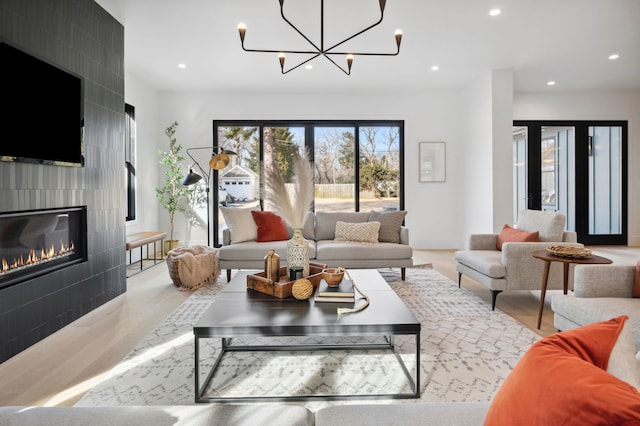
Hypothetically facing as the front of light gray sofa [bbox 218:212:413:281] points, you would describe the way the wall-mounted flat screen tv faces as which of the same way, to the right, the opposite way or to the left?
to the left

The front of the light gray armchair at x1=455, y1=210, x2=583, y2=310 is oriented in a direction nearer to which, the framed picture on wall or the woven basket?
the woven basket

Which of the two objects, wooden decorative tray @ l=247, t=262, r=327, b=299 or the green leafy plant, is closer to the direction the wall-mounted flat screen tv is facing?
the wooden decorative tray

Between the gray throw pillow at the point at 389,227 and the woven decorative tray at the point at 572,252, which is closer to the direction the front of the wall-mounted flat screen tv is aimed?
the woven decorative tray

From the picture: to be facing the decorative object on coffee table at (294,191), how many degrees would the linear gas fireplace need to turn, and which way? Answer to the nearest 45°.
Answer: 0° — it already faces it

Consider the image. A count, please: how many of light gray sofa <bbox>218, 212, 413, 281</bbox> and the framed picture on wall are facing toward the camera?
2

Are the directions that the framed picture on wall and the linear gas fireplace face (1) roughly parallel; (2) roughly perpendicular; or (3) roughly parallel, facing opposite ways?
roughly perpendicular

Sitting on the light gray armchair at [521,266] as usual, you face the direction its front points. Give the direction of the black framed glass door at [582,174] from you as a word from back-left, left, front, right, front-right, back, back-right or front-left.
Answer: back-right
